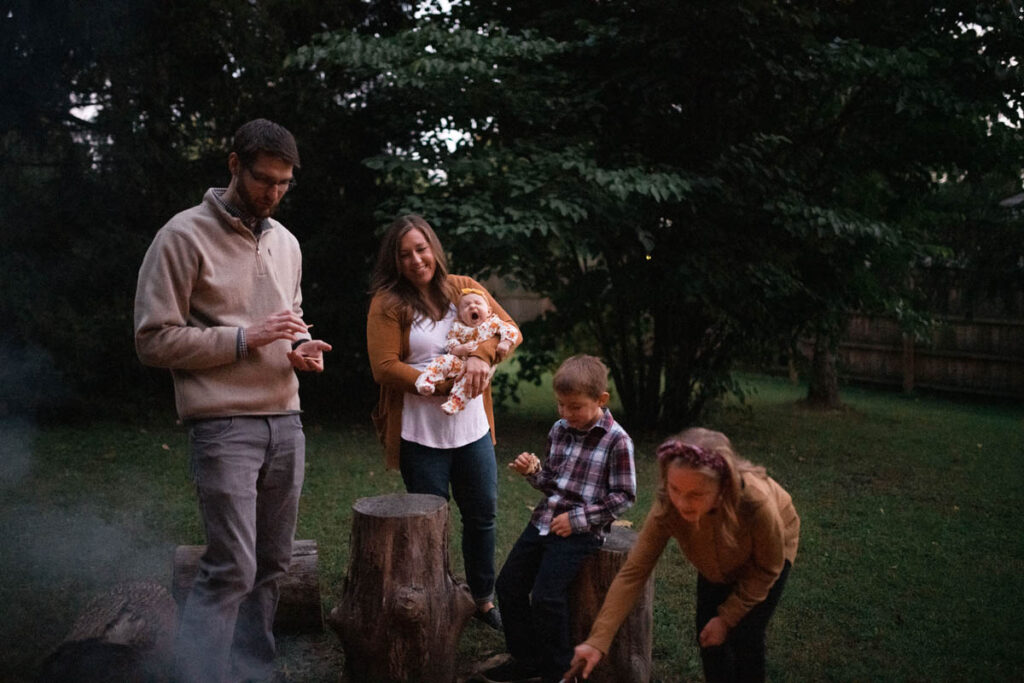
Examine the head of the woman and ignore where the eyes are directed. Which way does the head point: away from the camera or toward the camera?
toward the camera

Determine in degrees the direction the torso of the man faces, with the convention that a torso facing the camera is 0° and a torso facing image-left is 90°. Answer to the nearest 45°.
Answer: approximately 315°

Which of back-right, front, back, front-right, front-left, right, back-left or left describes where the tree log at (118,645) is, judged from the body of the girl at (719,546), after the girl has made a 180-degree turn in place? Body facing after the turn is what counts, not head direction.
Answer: back-left

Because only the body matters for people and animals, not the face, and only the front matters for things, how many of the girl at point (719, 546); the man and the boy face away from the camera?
0

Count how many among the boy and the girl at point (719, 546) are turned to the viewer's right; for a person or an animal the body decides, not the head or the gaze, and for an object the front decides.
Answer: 0

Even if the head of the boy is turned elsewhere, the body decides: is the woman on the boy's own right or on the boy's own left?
on the boy's own right

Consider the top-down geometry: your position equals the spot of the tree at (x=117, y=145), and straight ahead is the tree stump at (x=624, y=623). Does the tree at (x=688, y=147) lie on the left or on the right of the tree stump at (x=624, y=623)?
left

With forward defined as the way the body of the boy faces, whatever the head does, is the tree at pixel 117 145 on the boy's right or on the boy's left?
on the boy's right

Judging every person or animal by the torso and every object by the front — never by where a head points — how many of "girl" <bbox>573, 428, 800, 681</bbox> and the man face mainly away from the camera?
0

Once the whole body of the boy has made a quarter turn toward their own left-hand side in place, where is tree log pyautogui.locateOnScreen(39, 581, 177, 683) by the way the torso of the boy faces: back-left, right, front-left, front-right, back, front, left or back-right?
back-right

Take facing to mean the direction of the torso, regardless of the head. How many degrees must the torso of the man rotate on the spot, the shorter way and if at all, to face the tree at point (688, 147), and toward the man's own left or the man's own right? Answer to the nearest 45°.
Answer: approximately 90° to the man's own left

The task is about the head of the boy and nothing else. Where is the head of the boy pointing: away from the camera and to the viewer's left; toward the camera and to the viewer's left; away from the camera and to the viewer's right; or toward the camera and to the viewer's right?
toward the camera and to the viewer's left

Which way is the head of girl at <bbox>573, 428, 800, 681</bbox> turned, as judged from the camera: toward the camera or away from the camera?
toward the camera

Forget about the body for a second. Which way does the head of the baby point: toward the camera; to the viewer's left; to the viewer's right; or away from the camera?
toward the camera

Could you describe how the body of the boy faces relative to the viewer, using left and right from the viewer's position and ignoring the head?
facing the viewer and to the left of the viewer
